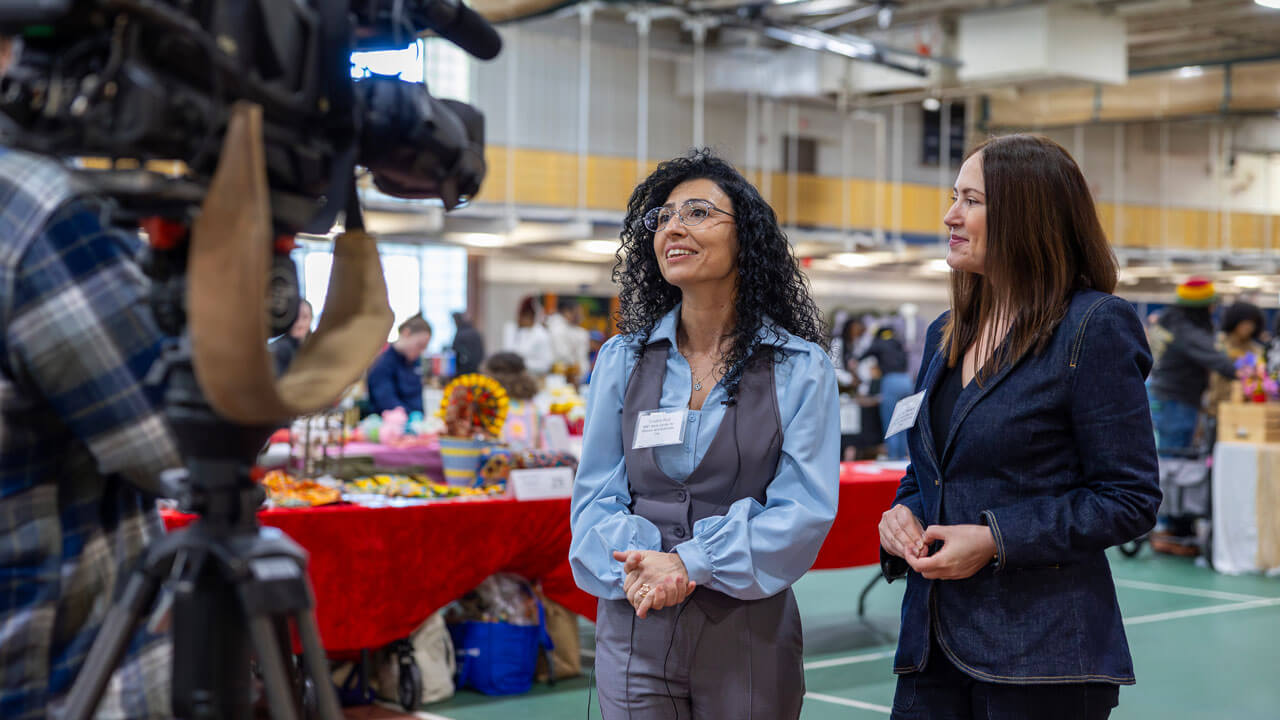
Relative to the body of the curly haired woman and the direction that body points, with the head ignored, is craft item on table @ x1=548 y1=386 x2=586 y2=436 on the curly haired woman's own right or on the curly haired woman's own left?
on the curly haired woman's own right

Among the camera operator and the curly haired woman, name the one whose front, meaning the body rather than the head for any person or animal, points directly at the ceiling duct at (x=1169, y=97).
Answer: the camera operator

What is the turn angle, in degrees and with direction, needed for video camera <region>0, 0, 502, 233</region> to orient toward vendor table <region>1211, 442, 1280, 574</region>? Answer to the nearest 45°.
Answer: approximately 45° to its left

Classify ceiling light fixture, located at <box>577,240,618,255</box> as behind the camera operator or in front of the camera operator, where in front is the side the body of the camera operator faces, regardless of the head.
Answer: in front

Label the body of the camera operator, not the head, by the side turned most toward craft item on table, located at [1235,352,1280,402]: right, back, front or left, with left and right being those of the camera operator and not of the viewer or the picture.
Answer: front

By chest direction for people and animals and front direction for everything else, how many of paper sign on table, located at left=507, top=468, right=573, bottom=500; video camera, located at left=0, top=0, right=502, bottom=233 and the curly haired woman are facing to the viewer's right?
1

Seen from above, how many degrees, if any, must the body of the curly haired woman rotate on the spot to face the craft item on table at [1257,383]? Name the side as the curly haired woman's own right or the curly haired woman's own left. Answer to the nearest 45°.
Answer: approximately 180°

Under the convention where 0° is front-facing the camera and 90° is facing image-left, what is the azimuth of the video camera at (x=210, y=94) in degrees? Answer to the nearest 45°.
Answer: approximately 270°

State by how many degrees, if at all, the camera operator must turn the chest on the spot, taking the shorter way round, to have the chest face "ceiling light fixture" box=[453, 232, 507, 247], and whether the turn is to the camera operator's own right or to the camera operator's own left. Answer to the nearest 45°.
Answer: approximately 45° to the camera operator's own left

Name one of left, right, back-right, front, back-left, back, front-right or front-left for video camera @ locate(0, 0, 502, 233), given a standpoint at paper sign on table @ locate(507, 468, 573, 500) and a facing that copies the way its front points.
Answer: front

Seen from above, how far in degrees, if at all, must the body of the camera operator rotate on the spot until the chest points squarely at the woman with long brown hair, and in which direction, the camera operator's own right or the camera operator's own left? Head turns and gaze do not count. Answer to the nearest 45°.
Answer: approximately 45° to the camera operator's own right

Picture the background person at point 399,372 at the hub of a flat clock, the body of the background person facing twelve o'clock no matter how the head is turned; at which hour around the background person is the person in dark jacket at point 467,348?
The person in dark jacket is roughly at 8 o'clock from the background person.

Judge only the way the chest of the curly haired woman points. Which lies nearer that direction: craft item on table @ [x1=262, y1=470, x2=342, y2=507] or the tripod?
the tripod

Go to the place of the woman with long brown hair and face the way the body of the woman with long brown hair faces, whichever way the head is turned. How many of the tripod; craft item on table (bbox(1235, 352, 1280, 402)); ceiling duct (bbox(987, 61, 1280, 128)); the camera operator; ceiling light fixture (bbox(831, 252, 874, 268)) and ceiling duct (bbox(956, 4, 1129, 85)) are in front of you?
2

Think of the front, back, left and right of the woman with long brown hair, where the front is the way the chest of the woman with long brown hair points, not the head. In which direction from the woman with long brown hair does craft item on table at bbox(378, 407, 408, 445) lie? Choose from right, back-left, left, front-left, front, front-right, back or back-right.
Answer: right
